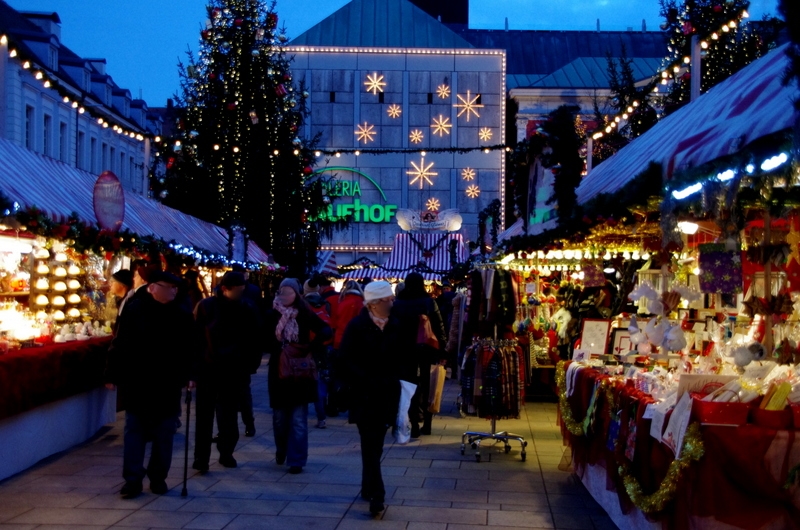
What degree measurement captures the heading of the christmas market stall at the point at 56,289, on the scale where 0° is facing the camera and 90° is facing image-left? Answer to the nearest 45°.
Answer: approximately 315°

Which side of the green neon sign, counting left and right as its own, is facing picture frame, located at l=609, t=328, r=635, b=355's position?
front

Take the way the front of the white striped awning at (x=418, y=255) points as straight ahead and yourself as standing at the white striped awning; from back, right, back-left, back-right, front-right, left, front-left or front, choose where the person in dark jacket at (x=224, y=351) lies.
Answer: front

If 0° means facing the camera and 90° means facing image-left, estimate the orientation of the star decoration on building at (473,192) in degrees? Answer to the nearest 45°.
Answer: approximately 0°

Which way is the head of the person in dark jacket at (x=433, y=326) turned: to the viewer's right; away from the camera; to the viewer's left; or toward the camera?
away from the camera

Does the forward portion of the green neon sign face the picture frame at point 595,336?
yes

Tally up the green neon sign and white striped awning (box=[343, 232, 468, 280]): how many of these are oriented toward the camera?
2

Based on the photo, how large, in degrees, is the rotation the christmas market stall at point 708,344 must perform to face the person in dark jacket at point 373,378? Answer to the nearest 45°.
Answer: approximately 45° to its right

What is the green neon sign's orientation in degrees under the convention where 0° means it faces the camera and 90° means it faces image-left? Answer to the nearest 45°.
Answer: approximately 0°

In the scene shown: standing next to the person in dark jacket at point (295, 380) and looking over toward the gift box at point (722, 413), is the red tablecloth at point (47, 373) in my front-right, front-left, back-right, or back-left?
back-right

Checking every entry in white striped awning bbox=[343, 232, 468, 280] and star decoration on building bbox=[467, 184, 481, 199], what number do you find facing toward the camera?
2

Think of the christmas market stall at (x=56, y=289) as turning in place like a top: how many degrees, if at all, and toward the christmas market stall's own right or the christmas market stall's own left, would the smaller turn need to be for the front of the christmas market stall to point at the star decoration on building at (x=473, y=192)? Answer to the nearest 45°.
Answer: approximately 90° to the christmas market stall's own left

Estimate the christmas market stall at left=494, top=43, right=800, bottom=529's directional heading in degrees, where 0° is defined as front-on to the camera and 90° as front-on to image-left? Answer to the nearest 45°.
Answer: approximately 45°

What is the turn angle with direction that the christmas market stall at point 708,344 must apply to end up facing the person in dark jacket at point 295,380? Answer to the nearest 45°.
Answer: approximately 45° to its right

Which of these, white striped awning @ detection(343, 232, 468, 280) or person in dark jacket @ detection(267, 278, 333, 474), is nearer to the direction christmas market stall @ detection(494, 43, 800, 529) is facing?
the person in dark jacket

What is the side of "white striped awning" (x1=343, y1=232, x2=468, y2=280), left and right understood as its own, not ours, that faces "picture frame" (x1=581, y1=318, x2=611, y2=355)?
front

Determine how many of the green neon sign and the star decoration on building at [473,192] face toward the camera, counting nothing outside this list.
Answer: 2

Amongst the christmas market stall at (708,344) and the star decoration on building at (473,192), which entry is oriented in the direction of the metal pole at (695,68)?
the star decoration on building

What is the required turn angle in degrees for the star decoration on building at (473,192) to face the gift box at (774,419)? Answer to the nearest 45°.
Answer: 0° — it already faces it

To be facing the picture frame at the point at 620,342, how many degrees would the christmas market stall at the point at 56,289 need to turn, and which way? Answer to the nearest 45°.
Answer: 0° — it already faces it

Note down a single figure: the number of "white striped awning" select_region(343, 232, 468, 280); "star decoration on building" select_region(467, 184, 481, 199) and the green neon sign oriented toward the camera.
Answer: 3
